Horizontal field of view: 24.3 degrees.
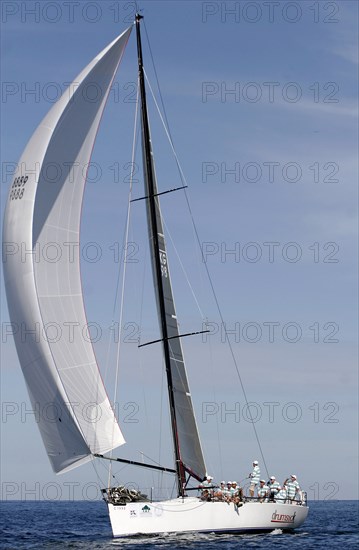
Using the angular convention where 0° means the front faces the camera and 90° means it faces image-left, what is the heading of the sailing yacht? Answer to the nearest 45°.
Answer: approximately 45°
